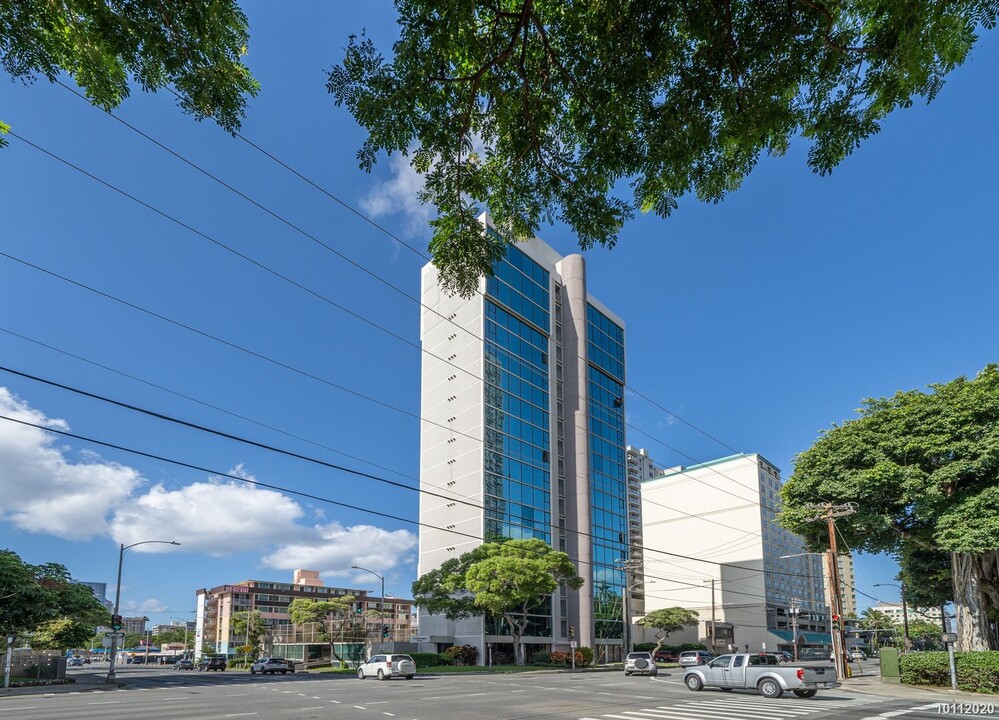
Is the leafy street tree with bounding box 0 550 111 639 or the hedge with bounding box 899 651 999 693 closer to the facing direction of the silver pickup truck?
the leafy street tree

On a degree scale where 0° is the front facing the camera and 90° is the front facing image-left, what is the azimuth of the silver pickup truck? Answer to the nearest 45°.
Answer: approximately 135°

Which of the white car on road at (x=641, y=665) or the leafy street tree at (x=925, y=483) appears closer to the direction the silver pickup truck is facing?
the white car on road

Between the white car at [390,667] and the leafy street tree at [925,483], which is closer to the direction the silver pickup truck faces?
the white car

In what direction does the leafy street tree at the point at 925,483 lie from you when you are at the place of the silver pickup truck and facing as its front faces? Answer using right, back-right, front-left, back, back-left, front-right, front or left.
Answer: right
